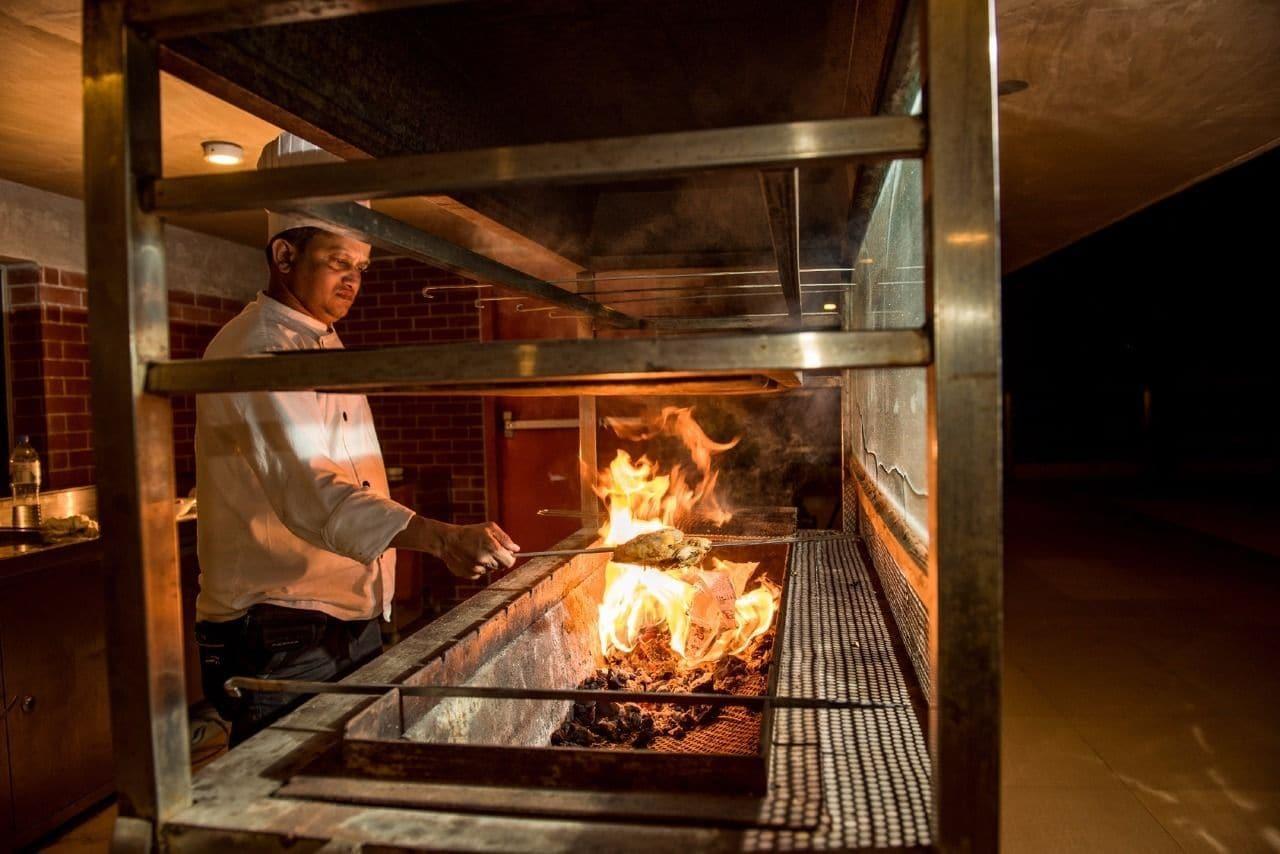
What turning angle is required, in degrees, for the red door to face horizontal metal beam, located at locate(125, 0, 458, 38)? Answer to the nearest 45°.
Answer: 0° — it already faces it

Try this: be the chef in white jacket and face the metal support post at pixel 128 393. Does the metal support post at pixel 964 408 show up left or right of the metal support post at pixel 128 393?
left

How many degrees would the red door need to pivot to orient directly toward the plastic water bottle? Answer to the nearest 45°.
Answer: approximately 45° to its right

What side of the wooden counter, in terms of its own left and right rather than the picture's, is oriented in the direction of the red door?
left

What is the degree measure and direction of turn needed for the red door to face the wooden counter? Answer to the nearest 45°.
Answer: approximately 45° to its right

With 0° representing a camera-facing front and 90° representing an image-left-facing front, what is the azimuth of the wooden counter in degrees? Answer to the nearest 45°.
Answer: approximately 315°

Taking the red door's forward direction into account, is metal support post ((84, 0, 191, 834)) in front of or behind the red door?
in front

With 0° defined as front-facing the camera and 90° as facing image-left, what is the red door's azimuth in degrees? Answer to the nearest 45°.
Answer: approximately 0°
